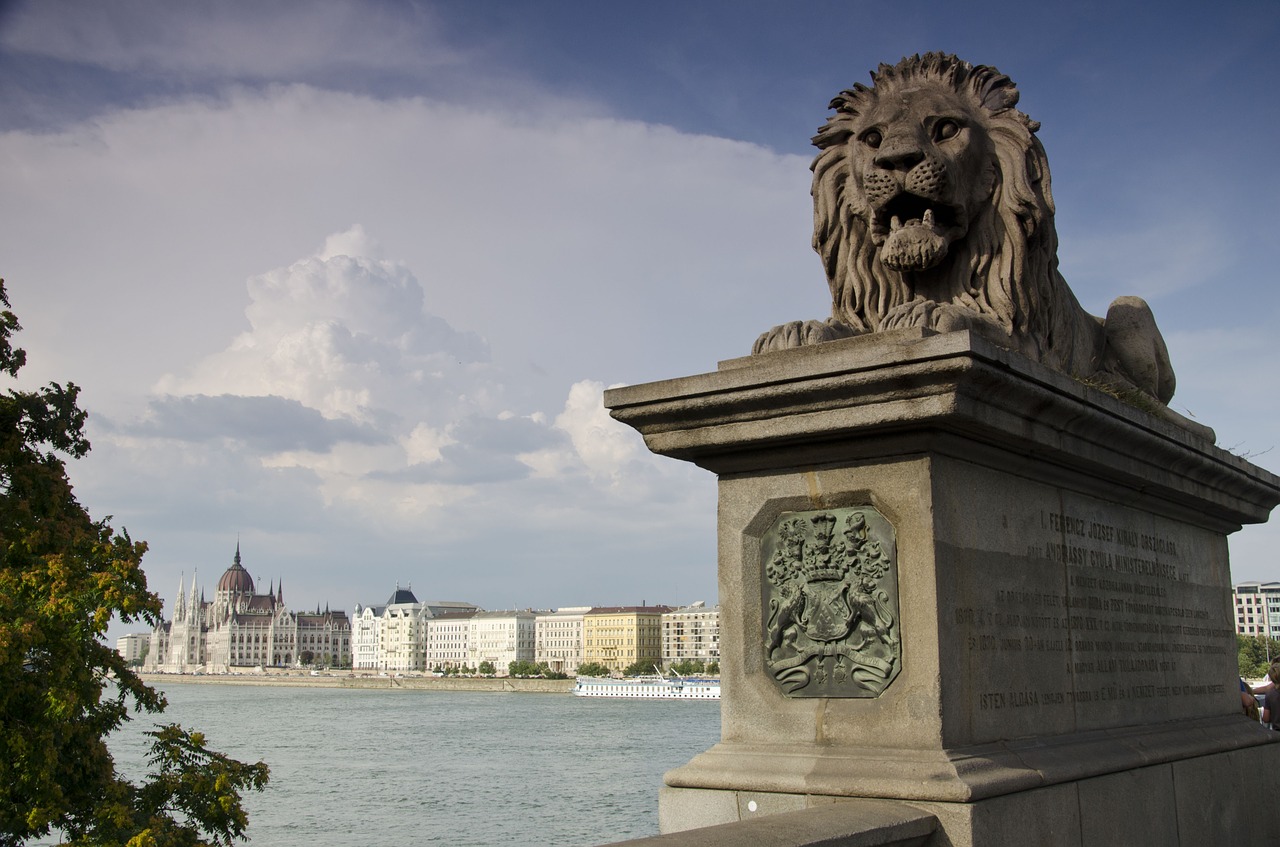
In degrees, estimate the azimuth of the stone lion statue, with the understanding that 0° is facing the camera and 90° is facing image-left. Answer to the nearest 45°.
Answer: approximately 45°
